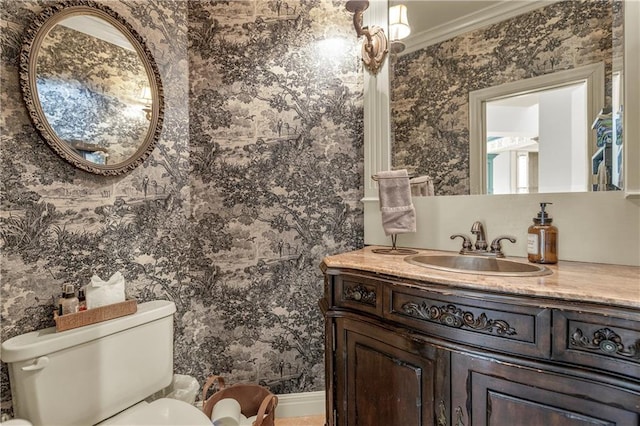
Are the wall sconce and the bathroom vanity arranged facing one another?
no

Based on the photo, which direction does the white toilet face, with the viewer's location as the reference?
facing the viewer and to the right of the viewer

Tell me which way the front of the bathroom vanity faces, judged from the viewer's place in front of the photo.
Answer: facing the viewer and to the left of the viewer

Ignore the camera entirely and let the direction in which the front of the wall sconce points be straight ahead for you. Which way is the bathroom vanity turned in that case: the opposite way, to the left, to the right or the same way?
the same way

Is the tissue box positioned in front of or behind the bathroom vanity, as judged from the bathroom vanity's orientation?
in front

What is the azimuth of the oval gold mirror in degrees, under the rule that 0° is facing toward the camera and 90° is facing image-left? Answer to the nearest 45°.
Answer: approximately 315°

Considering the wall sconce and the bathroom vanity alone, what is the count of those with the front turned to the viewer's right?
0

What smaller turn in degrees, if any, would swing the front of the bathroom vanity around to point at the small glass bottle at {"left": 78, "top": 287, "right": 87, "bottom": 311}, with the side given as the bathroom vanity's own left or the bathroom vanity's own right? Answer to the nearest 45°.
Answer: approximately 45° to the bathroom vanity's own right

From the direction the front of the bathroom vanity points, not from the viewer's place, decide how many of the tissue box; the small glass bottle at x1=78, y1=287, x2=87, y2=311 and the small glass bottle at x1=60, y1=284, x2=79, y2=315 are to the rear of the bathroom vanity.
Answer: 0
